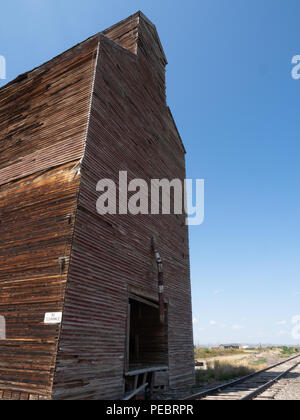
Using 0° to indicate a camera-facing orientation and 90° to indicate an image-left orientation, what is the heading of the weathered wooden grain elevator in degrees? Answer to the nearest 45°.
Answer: approximately 315°
